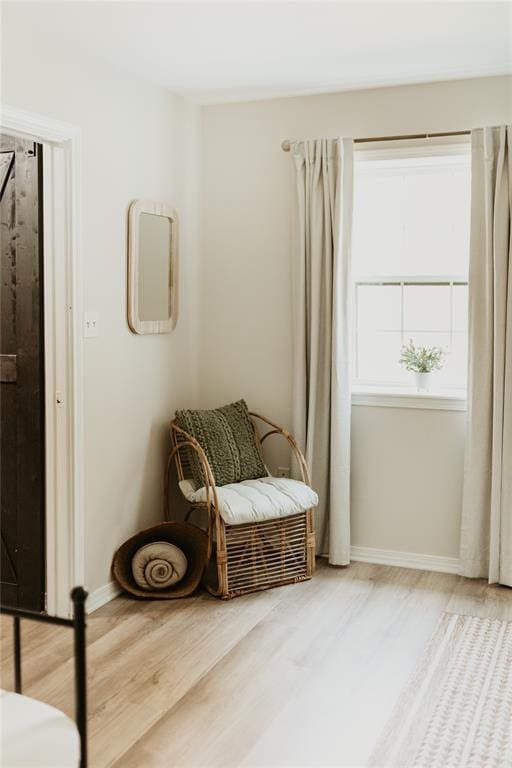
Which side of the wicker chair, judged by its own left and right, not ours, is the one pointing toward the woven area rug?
front

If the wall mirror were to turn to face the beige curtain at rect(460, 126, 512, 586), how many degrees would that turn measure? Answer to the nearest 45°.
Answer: approximately 45° to its left

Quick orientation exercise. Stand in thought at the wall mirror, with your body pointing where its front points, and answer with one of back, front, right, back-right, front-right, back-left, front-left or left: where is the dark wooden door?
right

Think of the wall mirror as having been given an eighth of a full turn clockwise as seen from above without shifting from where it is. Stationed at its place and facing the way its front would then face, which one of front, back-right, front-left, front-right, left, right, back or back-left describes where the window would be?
left

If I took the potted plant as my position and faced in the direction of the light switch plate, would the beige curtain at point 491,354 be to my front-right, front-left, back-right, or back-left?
back-left

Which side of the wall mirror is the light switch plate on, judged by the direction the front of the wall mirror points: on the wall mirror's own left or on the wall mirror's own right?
on the wall mirror's own right

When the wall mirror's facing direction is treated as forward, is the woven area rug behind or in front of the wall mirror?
in front

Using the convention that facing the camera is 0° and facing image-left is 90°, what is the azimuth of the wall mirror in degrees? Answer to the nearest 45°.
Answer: approximately 315°

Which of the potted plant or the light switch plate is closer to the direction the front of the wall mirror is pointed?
the potted plant

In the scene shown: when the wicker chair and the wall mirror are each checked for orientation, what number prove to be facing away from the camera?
0

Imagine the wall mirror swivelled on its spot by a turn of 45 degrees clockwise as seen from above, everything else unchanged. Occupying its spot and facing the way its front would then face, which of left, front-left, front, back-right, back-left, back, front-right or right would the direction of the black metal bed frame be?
front
